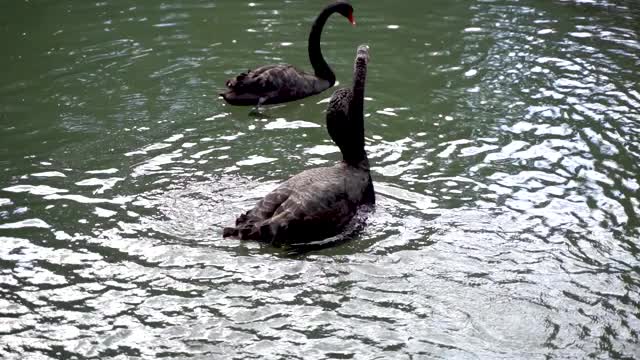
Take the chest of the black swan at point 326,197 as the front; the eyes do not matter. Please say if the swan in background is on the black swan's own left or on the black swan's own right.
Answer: on the black swan's own left

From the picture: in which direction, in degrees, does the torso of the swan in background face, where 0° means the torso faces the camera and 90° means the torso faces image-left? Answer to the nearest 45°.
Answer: approximately 270°

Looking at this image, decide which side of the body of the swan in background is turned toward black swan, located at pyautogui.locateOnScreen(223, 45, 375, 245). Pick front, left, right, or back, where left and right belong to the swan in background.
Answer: right

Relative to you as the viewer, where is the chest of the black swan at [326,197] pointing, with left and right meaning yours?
facing away from the viewer and to the right of the viewer
